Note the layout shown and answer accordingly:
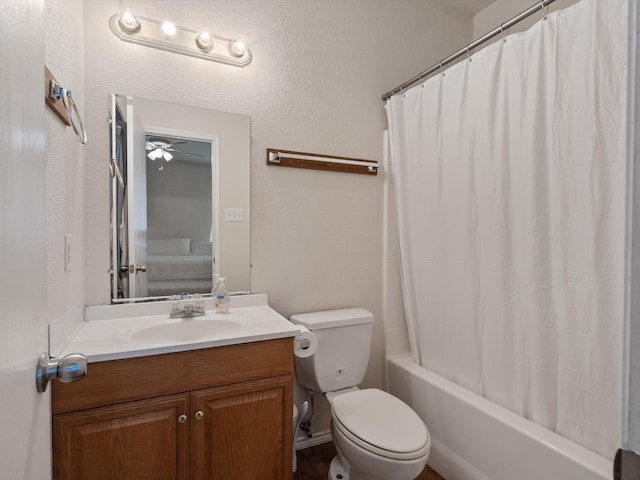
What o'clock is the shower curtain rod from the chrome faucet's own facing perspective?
The shower curtain rod is roughly at 10 o'clock from the chrome faucet.

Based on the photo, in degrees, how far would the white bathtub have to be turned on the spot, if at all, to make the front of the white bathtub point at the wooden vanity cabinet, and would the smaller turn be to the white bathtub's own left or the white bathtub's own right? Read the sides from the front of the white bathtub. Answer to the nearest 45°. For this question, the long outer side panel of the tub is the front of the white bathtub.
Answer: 0° — it already faces it

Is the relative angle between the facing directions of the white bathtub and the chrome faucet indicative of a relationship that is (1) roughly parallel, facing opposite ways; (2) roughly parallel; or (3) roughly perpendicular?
roughly perpendicular
